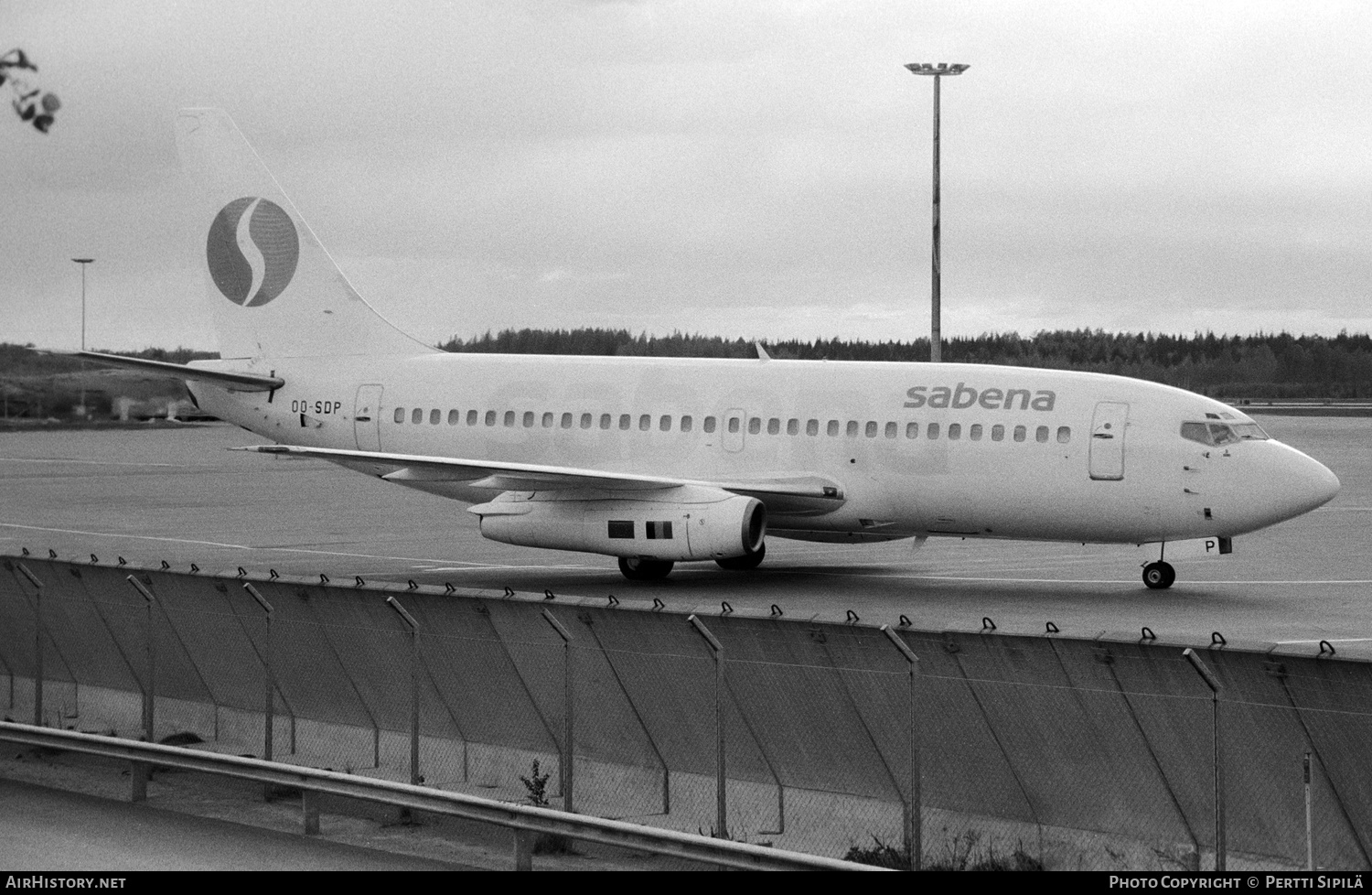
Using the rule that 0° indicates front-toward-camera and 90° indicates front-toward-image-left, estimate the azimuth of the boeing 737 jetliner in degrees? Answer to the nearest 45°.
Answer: approximately 315°

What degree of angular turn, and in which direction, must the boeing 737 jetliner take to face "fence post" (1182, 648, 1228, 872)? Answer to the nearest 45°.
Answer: approximately 45° to its right
